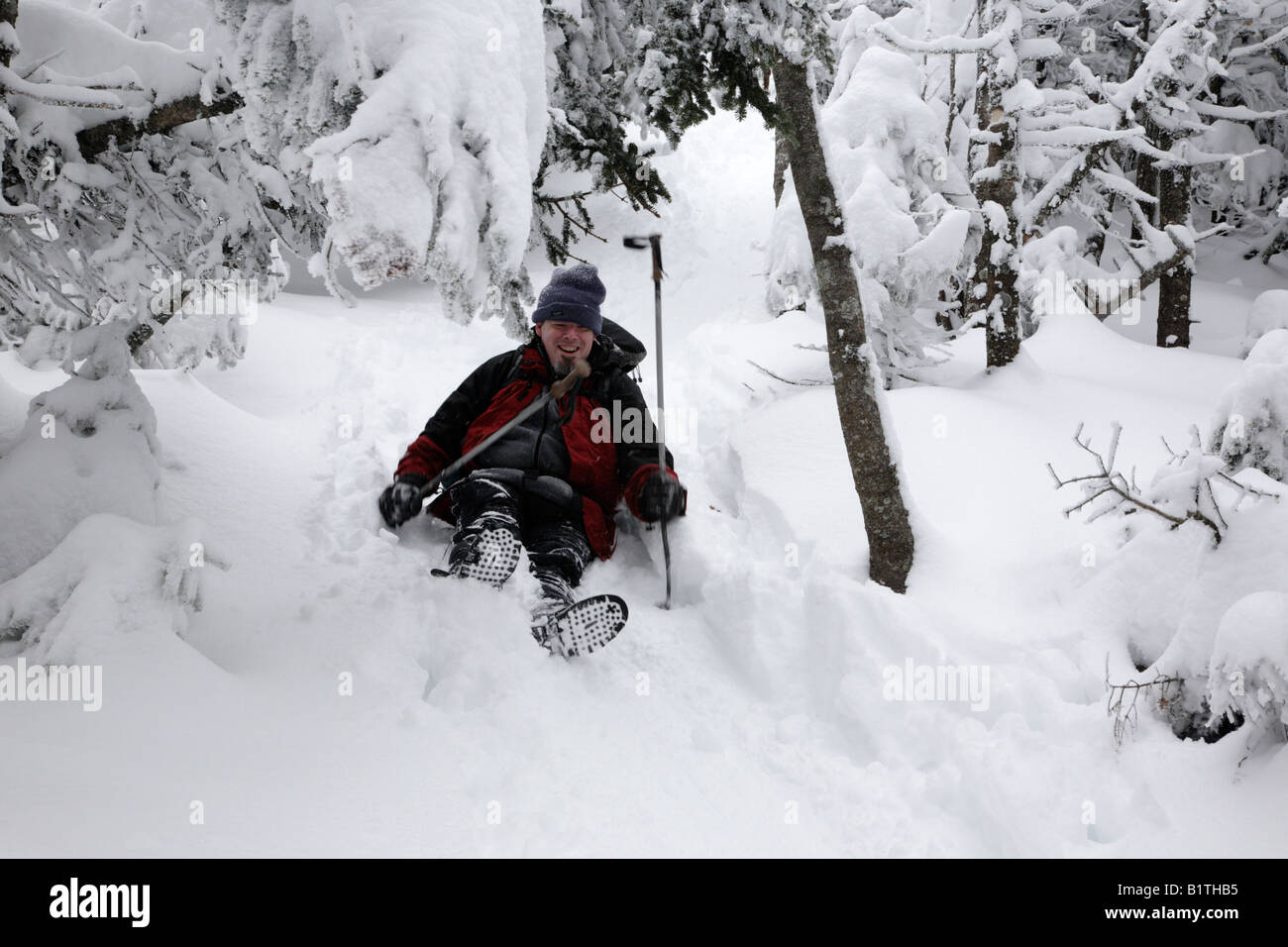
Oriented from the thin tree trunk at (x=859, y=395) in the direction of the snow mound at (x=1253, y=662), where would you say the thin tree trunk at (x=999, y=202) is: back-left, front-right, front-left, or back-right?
back-left

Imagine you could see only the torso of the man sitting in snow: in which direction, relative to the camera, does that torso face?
toward the camera

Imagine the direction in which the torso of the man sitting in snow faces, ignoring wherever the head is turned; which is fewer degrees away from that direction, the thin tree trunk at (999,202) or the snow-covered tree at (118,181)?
the snow-covered tree

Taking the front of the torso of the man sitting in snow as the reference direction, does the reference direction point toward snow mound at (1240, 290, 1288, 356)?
no

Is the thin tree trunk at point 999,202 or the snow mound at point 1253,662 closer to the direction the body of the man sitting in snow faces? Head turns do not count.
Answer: the snow mound

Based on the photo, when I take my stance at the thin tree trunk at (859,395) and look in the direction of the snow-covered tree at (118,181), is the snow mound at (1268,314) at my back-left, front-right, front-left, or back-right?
back-right

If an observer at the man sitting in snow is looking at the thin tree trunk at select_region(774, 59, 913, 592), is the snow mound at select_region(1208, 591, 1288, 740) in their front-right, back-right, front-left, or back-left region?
front-right

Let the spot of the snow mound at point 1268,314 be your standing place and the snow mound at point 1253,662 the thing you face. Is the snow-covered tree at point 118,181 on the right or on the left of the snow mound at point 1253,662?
right

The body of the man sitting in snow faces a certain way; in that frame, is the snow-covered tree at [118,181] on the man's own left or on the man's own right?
on the man's own right

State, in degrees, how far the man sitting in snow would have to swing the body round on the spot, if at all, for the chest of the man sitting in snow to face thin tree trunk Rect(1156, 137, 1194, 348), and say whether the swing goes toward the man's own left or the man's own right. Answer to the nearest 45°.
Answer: approximately 135° to the man's own left

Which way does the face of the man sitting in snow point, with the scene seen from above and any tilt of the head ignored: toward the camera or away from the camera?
toward the camera

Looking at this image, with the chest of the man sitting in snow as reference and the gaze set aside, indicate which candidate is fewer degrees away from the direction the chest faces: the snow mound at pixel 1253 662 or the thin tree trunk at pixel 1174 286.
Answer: the snow mound
